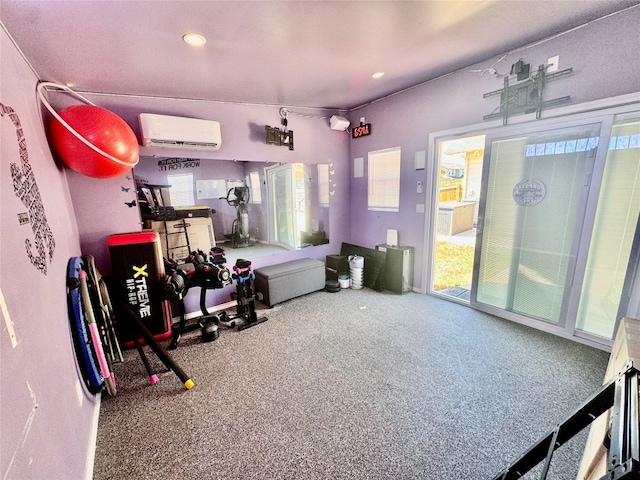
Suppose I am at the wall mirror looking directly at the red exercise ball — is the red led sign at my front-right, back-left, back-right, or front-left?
back-left

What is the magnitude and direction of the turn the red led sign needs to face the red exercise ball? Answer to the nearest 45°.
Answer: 0° — it already faces it

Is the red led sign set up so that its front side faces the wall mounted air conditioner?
yes

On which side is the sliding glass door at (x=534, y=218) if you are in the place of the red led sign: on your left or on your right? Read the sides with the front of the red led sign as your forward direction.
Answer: on your left

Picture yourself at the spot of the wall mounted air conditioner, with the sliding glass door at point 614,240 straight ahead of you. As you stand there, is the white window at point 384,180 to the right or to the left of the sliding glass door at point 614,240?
left

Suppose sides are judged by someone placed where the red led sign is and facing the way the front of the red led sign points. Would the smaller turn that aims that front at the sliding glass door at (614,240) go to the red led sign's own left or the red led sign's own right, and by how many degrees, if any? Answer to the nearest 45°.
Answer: approximately 90° to the red led sign's own left

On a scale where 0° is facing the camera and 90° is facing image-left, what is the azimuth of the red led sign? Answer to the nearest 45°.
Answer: approximately 45°

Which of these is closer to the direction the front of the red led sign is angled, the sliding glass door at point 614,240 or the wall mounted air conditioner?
the wall mounted air conditioner
